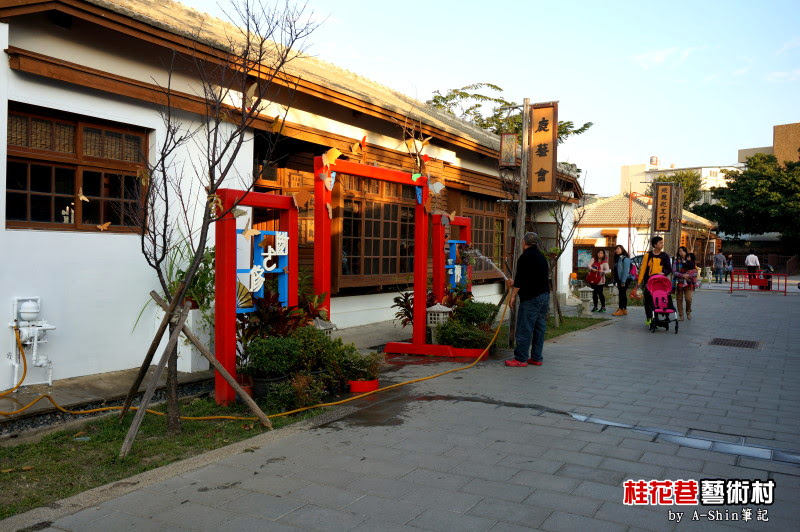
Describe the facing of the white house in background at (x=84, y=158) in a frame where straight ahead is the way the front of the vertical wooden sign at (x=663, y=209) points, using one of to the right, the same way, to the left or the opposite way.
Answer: to the left

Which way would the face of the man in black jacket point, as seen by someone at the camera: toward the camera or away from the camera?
away from the camera

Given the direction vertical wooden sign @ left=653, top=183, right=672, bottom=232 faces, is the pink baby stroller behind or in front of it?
in front

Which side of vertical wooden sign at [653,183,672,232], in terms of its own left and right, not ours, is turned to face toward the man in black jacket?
front

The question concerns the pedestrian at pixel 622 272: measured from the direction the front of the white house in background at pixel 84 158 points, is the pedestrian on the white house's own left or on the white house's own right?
on the white house's own left

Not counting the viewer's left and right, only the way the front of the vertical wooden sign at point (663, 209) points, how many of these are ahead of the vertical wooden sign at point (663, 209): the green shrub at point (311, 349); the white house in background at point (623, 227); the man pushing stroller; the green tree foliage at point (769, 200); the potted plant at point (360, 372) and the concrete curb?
4

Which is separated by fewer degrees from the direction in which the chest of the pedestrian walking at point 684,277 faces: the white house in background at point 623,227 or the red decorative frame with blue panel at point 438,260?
the red decorative frame with blue panel

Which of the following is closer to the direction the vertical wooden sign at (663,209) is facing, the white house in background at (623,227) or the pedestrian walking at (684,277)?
the pedestrian walking

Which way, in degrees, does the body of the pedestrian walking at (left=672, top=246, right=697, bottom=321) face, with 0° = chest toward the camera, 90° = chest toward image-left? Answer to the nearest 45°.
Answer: approximately 0°

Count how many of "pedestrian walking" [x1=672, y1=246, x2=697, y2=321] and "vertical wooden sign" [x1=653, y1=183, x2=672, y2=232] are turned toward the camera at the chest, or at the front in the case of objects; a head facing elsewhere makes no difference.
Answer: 2
